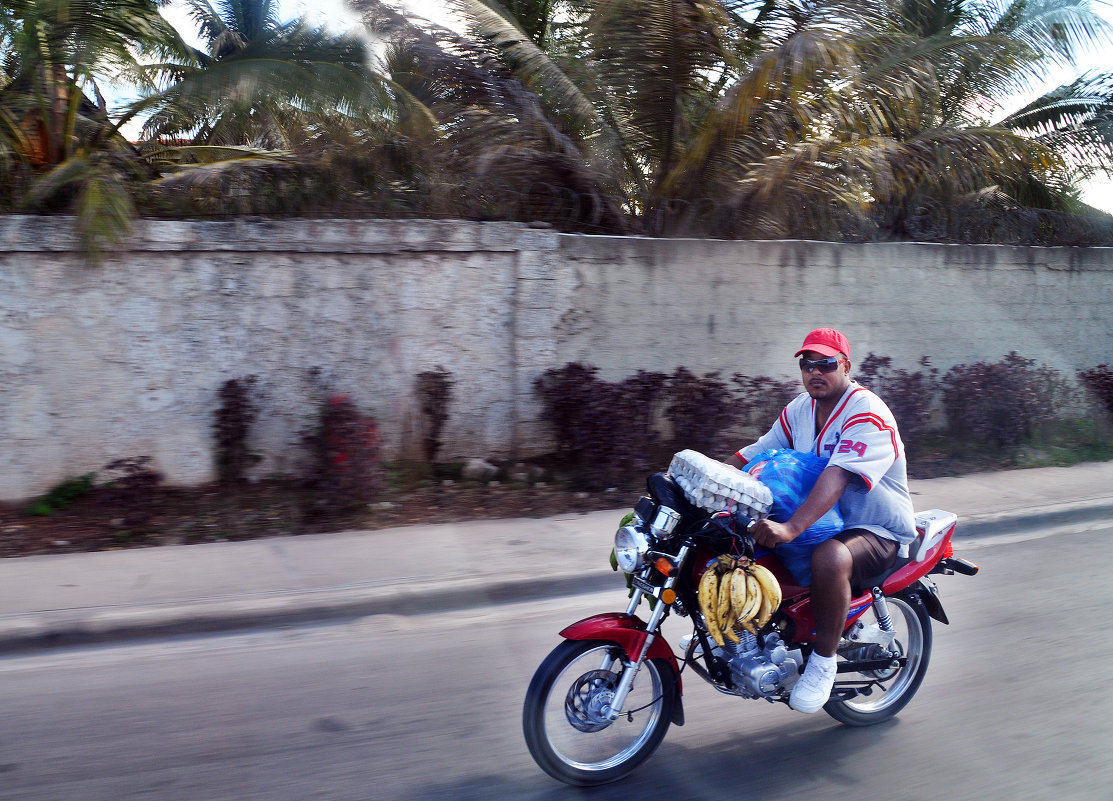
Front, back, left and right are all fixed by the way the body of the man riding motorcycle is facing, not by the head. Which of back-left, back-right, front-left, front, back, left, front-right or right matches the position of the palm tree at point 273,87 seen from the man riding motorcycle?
right

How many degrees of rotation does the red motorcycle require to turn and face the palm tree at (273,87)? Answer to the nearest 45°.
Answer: approximately 90° to its right

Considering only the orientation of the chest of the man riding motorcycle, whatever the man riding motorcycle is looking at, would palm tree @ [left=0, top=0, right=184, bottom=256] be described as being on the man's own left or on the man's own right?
on the man's own right

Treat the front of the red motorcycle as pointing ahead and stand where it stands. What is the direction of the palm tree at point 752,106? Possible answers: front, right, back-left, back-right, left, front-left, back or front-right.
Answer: back-right

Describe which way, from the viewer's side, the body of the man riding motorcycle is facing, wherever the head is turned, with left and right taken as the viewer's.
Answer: facing the viewer and to the left of the viewer

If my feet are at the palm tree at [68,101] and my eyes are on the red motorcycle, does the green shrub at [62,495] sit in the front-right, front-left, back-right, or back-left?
front-right

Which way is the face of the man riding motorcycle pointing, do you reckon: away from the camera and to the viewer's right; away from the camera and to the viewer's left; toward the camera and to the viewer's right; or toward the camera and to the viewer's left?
toward the camera and to the viewer's left

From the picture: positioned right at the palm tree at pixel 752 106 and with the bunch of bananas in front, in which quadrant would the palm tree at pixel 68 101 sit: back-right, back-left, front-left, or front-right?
front-right
